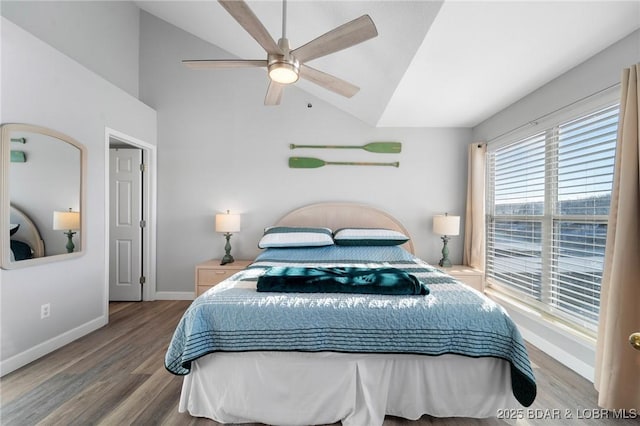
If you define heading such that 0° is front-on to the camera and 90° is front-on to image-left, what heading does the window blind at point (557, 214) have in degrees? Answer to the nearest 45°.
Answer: approximately 45°

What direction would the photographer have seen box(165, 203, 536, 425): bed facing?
facing the viewer

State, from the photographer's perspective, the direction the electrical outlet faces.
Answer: facing the viewer and to the right of the viewer

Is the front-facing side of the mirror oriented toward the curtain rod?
yes

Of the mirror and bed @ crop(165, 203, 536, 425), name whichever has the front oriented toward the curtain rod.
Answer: the mirror

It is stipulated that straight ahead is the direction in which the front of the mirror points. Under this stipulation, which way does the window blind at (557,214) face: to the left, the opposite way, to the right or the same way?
the opposite way

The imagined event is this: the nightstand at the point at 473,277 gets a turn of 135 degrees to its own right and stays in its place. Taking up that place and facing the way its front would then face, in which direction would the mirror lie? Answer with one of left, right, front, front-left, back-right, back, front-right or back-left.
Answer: left

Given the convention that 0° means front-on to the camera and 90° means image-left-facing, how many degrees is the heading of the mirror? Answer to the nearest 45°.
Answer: approximately 315°

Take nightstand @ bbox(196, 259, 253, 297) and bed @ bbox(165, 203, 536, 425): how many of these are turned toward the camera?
2

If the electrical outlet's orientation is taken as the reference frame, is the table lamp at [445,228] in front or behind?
in front

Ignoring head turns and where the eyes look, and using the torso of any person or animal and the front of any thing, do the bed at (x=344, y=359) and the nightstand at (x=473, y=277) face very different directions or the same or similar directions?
same or similar directions

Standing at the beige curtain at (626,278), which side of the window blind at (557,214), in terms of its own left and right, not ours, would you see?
left

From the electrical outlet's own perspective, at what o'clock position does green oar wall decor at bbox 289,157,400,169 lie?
The green oar wall decor is roughly at 11 o'clock from the electrical outlet.
